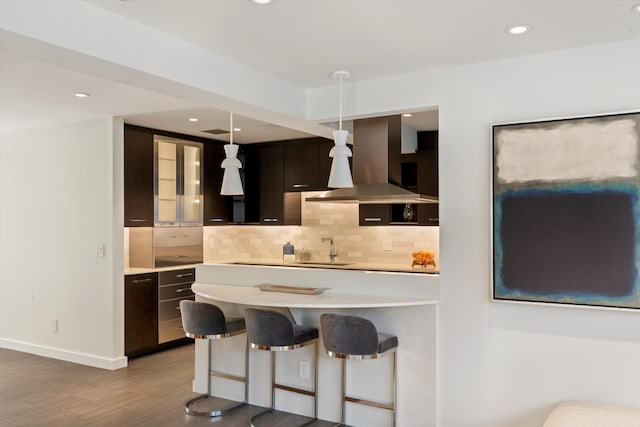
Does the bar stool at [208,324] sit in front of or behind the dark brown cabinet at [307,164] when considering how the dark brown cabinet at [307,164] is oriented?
in front

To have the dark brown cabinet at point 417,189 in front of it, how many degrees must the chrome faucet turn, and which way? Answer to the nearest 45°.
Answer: approximately 135° to its left

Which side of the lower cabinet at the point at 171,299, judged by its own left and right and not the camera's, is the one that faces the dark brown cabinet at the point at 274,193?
left

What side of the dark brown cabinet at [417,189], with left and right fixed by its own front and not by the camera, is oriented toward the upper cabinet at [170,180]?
right

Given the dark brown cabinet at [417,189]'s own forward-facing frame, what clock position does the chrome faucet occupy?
The chrome faucet is roughly at 4 o'clock from the dark brown cabinet.

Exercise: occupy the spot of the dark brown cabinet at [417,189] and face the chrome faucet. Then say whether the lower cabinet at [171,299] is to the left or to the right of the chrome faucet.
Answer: left
